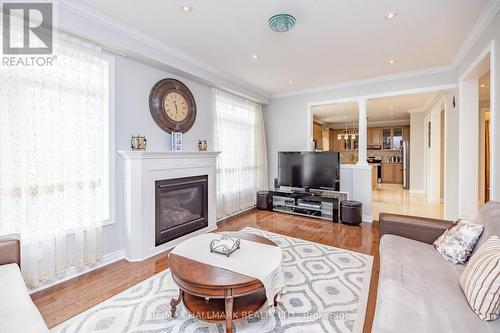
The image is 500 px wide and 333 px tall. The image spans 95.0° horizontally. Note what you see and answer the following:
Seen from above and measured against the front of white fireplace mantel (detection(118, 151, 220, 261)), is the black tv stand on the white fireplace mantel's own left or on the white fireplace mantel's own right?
on the white fireplace mantel's own left

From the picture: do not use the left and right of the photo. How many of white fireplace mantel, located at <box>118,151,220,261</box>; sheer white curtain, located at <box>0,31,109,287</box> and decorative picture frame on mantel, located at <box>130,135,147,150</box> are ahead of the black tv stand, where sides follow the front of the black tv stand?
3

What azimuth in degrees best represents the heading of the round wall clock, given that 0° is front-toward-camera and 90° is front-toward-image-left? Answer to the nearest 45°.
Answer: approximately 315°

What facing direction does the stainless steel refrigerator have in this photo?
to the viewer's left

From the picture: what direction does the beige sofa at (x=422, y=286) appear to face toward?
to the viewer's left

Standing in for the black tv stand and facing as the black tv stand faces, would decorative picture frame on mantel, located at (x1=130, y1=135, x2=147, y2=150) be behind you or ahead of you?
ahead

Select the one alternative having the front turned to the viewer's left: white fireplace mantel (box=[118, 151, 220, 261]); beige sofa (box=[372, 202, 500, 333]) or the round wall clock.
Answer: the beige sofa

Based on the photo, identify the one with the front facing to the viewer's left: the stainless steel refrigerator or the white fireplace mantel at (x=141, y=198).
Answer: the stainless steel refrigerator

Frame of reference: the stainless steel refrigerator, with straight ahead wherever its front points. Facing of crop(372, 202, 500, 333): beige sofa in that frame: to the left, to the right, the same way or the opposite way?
the same way

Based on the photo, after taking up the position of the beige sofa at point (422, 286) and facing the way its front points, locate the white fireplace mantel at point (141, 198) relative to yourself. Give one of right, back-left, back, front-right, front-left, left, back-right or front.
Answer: front

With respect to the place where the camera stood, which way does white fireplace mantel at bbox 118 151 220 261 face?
facing the viewer and to the right of the viewer

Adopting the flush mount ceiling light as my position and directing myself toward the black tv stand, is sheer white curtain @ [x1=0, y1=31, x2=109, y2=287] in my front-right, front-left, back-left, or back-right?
back-left

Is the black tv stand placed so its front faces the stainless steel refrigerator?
no

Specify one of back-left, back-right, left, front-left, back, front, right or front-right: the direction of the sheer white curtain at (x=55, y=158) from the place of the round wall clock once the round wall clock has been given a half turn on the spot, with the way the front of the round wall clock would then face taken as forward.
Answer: left

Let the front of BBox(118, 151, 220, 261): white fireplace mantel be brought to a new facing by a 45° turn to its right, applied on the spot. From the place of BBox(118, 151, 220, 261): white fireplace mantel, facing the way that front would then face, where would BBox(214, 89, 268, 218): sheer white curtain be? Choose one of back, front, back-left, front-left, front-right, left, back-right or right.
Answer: back-left

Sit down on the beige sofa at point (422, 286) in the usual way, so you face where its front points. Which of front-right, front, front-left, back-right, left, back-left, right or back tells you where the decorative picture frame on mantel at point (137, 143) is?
front

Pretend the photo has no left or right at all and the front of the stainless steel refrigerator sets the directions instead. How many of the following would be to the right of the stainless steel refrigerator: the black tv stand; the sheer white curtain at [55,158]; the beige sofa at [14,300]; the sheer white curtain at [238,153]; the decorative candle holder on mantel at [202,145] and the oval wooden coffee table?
0

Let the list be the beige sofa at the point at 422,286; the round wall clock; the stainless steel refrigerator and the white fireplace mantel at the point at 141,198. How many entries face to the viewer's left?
2

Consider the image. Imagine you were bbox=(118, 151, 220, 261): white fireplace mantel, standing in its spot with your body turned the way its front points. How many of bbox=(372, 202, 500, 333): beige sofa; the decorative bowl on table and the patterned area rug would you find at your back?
0

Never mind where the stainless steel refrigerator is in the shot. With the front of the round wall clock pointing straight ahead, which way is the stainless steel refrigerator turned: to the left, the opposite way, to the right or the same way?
the opposite way

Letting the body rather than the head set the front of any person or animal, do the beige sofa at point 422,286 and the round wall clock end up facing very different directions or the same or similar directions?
very different directions

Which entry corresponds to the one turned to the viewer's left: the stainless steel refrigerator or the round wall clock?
the stainless steel refrigerator
